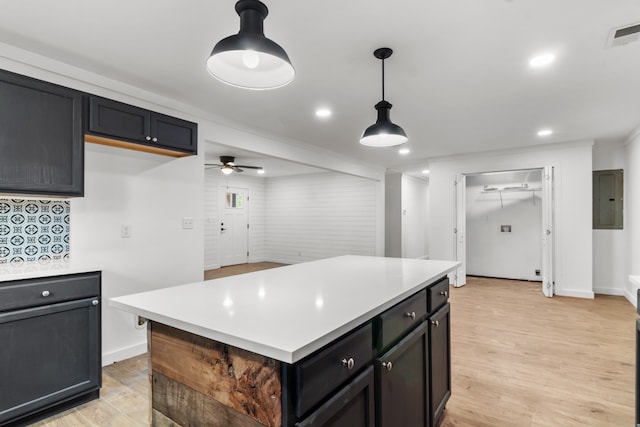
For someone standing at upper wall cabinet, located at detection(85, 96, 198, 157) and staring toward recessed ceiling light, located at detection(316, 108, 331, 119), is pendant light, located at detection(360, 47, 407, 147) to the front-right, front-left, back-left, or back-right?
front-right

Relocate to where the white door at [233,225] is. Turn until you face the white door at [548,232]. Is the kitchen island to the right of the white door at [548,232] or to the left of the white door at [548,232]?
right

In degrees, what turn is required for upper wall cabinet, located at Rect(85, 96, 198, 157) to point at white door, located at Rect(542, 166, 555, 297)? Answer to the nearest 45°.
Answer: approximately 45° to its left

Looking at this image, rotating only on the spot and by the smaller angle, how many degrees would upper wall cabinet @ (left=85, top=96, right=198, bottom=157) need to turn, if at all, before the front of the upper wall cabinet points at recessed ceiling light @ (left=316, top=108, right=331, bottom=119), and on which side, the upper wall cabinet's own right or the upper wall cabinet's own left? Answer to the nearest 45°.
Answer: approximately 45° to the upper wall cabinet's own left

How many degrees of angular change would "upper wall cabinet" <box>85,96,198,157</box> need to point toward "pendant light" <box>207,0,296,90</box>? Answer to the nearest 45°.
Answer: approximately 45° to its right

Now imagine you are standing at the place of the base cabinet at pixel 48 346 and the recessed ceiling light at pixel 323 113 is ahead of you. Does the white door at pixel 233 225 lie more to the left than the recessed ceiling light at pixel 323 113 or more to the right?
left

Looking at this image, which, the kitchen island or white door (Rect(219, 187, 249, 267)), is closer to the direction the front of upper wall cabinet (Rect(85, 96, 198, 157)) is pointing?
the kitchen island

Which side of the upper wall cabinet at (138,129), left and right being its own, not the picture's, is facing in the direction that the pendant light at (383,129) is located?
front
